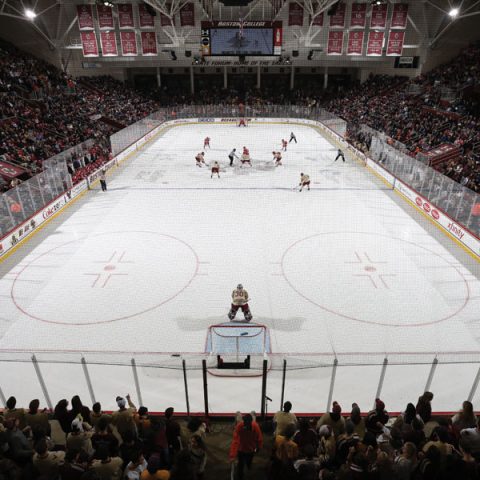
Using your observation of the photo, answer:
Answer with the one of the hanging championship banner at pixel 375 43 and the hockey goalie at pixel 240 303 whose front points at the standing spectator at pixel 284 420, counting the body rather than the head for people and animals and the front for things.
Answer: the hanging championship banner

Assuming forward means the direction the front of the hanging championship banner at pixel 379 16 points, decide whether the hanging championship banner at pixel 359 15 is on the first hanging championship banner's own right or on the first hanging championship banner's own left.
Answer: on the first hanging championship banner's own right

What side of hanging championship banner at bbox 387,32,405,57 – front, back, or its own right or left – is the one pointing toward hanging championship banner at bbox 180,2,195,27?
right

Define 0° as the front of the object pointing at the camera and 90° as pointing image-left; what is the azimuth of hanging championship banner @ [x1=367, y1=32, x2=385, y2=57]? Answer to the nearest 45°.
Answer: approximately 0°

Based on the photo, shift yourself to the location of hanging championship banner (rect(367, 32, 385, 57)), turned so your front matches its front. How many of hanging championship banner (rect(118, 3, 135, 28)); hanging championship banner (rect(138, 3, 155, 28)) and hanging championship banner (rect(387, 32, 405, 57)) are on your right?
2

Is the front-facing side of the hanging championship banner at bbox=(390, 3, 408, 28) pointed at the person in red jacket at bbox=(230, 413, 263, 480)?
yes

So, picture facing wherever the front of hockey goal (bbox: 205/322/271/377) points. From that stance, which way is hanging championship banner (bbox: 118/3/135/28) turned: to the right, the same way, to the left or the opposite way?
the opposite way

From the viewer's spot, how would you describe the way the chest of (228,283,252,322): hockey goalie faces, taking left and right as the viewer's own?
facing away from the viewer

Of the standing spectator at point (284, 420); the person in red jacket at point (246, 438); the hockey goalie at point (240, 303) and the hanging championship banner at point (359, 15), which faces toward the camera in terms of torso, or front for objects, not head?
the hanging championship banner

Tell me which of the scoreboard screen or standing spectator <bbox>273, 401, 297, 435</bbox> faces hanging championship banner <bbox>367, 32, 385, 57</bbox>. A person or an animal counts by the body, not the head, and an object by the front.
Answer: the standing spectator

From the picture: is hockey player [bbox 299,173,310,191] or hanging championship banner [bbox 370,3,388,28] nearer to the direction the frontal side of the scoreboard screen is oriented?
the hockey player

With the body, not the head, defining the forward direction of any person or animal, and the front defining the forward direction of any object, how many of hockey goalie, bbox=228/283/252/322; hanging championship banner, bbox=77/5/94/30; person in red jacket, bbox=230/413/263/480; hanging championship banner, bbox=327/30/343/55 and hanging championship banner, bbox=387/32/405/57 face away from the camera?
2

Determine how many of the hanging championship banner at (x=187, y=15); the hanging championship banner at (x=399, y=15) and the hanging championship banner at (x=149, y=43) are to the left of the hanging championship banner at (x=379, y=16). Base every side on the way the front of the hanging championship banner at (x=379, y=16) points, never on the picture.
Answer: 1

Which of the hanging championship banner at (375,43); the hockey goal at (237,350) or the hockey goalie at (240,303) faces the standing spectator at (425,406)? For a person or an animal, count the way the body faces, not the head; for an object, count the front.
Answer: the hanging championship banner

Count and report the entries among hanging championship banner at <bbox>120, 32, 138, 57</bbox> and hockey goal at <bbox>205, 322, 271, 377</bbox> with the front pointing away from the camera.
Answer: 1

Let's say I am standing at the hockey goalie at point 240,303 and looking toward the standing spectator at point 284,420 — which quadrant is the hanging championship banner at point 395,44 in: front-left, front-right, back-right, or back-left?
back-left
